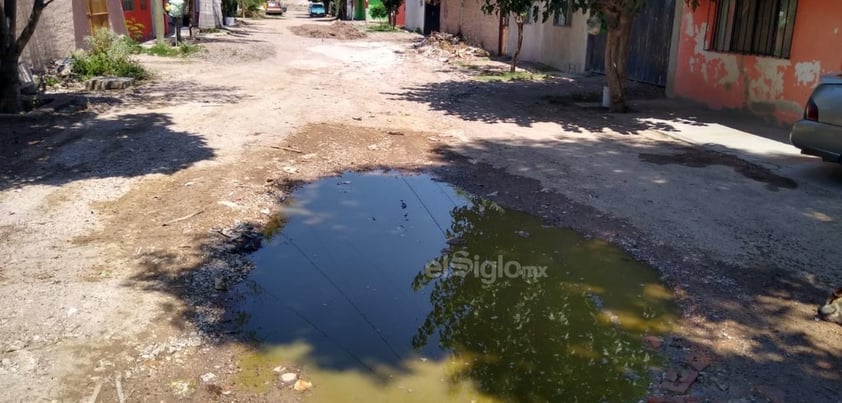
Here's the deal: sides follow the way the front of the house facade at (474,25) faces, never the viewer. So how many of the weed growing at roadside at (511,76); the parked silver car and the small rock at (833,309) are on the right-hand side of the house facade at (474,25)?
0

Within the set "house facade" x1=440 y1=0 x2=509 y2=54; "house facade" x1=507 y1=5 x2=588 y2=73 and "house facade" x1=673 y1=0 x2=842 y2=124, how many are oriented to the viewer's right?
0

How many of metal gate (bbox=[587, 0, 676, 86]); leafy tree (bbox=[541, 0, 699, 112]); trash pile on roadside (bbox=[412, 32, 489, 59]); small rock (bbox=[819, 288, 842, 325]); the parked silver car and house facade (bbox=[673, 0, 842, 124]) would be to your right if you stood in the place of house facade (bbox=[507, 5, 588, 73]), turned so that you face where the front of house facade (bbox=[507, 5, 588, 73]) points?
1

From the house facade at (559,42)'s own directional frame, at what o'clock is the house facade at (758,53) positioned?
the house facade at (758,53) is roughly at 10 o'clock from the house facade at (559,42).

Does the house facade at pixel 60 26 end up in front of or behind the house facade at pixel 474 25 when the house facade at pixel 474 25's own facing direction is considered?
in front

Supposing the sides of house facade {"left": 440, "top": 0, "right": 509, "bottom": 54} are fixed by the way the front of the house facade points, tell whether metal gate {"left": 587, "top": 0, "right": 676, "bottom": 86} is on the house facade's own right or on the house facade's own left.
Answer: on the house facade's own left

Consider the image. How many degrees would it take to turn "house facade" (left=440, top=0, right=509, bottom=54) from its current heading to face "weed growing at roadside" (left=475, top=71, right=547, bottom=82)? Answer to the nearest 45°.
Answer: approximately 45° to its left

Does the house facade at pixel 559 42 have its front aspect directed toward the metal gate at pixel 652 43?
no

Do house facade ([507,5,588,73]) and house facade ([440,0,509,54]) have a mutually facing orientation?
no

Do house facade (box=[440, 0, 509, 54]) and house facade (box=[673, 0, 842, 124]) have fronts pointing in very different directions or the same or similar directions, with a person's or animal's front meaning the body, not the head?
same or similar directions

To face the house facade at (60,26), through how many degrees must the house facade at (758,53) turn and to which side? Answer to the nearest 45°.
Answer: approximately 45° to its right

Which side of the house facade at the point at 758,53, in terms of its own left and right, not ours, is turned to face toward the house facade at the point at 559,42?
right

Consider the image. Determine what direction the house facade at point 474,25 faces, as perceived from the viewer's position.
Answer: facing the viewer and to the left of the viewer

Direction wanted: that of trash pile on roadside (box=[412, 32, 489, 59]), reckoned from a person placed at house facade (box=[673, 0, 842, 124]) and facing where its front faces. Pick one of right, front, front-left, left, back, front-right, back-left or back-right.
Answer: right

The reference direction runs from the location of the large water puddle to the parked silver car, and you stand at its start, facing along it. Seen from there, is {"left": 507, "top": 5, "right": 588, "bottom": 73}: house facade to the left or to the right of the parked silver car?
left

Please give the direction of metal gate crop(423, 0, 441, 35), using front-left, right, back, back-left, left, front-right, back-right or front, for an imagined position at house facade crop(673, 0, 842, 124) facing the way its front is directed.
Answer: right

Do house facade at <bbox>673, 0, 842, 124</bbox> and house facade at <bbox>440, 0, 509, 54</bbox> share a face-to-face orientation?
no

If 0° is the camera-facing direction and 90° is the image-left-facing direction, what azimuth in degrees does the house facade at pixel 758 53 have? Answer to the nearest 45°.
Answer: approximately 45°
